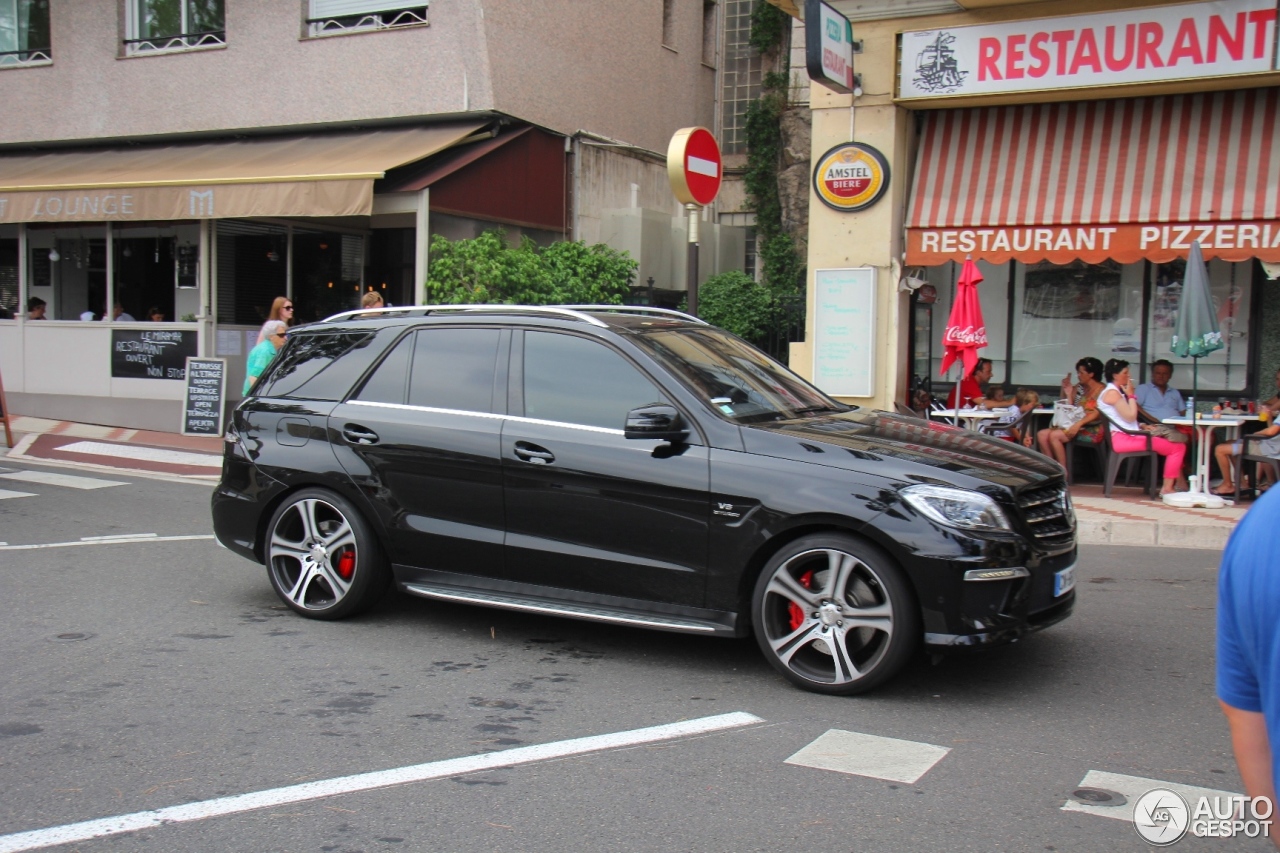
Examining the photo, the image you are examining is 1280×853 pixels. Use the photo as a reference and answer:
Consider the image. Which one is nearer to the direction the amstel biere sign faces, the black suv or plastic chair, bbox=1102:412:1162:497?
the black suv

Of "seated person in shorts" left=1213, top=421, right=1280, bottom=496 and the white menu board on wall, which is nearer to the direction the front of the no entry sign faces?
the seated person in shorts

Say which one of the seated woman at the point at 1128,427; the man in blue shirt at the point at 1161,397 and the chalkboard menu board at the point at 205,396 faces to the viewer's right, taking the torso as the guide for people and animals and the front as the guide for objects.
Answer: the seated woman

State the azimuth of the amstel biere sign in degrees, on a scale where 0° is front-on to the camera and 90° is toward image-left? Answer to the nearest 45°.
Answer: approximately 0°

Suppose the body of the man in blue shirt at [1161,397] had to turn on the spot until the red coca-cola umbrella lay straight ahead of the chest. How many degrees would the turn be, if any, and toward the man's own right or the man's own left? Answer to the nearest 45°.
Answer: approximately 45° to the man's own right

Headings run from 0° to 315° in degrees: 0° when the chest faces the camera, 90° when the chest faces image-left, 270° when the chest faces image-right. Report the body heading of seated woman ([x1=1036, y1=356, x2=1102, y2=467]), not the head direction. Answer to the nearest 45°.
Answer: approximately 90°

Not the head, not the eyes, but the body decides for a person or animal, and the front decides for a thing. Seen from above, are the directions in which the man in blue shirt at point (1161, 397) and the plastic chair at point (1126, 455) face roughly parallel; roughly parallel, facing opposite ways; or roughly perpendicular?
roughly perpendicular

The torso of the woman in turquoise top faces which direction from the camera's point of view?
to the viewer's right

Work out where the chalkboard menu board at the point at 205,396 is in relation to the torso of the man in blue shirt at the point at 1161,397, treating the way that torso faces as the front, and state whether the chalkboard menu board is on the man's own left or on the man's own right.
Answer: on the man's own right
